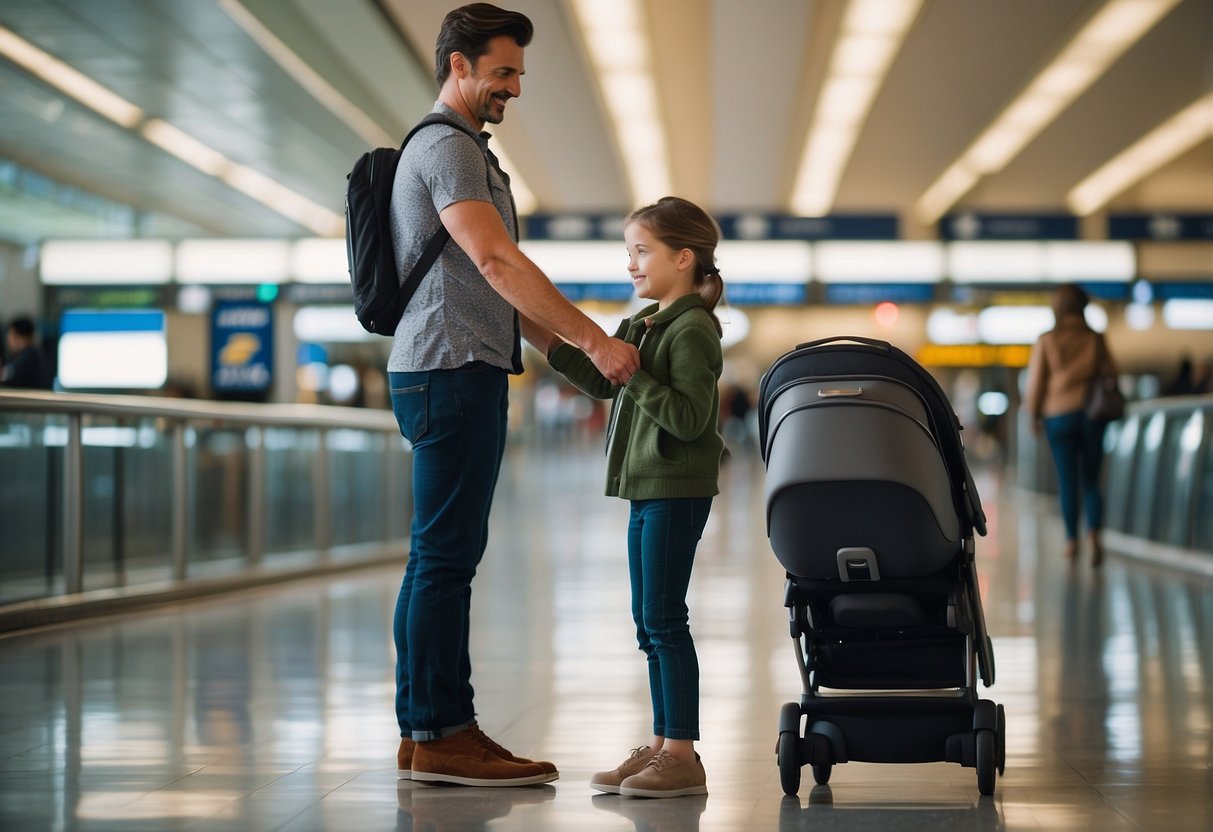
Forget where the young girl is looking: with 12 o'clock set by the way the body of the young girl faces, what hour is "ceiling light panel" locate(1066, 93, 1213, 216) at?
The ceiling light panel is roughly at 4 o'clock from the young girl.

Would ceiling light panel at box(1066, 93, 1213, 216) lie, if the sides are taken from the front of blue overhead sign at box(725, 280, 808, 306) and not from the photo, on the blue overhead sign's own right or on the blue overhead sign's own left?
on the blue overhead sign's own left

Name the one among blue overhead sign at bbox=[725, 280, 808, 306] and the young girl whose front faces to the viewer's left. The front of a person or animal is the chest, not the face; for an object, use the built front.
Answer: the young girl

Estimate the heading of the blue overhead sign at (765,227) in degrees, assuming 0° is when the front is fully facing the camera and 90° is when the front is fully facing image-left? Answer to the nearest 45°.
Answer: approximately 0°

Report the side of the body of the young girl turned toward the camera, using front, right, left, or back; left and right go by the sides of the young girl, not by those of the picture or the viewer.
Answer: left

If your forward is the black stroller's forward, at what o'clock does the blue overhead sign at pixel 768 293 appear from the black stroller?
The blue overhead sign is roughly at 12 o'clock from the black stroller.

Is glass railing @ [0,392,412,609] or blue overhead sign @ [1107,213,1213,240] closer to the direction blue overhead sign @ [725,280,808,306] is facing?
the glass railing

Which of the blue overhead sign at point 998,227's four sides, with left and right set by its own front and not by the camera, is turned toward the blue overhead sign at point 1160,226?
left

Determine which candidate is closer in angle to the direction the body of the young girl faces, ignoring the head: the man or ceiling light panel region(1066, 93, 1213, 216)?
the man

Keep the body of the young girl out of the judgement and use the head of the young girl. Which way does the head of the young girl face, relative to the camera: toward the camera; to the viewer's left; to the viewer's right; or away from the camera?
to the viewer's left

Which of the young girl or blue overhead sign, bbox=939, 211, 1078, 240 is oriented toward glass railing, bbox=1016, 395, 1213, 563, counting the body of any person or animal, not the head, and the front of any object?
the blue overhead sign

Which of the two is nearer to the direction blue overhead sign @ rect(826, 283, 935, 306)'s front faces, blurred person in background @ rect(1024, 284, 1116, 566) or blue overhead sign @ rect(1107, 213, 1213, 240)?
the blurred person in background
